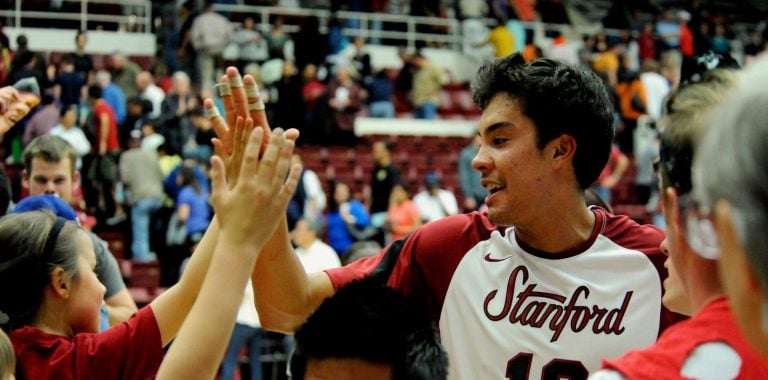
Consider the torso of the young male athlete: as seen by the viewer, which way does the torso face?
toward the camera

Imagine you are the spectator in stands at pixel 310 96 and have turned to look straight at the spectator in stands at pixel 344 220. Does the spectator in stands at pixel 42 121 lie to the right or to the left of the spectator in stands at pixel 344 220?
right

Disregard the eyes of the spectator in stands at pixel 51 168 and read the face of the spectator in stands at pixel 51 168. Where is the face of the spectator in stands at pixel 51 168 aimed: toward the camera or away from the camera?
toward the camera

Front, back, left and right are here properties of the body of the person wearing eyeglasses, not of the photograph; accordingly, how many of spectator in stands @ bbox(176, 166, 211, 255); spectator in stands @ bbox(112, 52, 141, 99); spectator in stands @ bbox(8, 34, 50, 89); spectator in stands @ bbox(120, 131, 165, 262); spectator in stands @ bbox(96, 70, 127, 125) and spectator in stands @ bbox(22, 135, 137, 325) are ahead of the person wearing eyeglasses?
6

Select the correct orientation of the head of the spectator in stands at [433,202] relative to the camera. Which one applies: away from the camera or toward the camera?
toward the camera

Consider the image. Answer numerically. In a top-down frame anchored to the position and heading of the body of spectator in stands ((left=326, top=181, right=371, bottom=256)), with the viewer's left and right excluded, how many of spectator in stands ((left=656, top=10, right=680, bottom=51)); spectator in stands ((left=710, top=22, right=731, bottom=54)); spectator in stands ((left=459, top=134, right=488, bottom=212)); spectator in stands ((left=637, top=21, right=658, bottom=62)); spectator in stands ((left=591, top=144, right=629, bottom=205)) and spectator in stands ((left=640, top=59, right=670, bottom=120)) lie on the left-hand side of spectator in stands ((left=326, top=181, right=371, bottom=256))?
6

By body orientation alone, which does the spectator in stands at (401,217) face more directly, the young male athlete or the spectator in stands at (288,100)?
the young male athlete

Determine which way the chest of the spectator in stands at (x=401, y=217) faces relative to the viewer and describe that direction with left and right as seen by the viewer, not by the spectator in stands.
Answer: facing the viewer and to the left of the viewer

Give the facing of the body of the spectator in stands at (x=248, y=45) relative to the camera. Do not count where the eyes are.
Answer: toward the camera

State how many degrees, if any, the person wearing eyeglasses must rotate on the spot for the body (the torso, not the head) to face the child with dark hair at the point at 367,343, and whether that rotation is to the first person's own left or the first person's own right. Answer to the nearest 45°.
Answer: approximately 45° to the first person's own left

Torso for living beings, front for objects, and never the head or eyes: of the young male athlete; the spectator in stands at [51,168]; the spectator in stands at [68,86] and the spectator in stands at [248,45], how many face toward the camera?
4

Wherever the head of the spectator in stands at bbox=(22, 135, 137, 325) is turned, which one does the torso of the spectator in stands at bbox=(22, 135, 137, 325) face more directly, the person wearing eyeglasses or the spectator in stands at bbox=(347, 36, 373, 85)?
the person wearing eyeglasses

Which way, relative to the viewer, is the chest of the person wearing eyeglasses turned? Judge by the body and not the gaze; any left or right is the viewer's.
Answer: facing away from the viewer and to the left of the viewer
